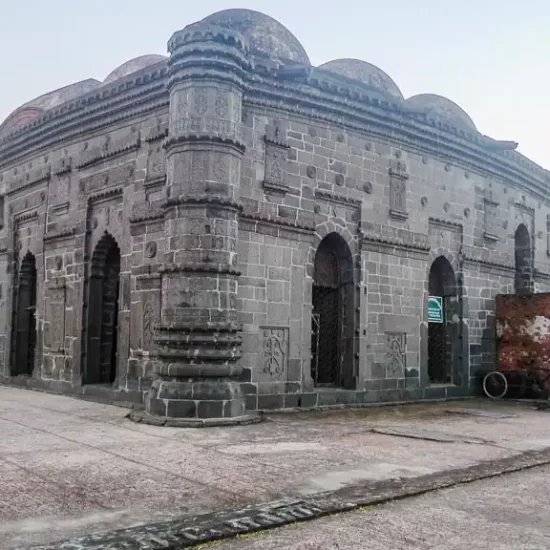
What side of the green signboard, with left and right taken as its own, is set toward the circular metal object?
left

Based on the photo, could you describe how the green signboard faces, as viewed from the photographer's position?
facing the viewer and to the right of the viewer
